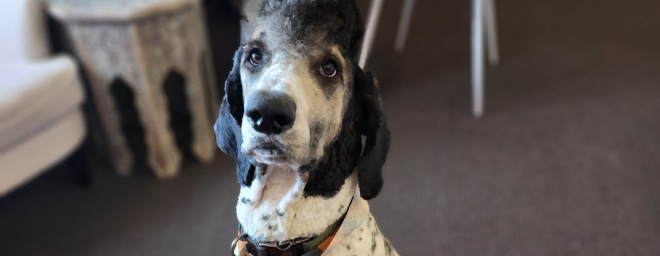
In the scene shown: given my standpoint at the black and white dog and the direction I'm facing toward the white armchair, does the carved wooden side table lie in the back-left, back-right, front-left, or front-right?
front-right

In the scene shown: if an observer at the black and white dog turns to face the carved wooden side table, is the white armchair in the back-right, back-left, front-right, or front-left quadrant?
front-left

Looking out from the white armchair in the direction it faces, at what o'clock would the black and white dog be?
The black and white dog is roughly at 1 o'clock from the white armchair.
